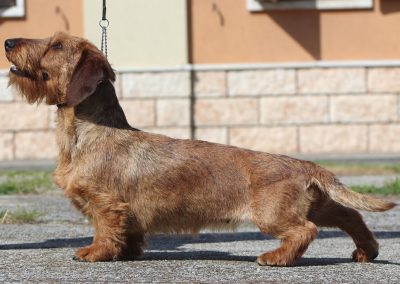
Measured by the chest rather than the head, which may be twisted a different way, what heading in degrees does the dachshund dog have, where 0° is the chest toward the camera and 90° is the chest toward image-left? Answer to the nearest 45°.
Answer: approximately 90°
